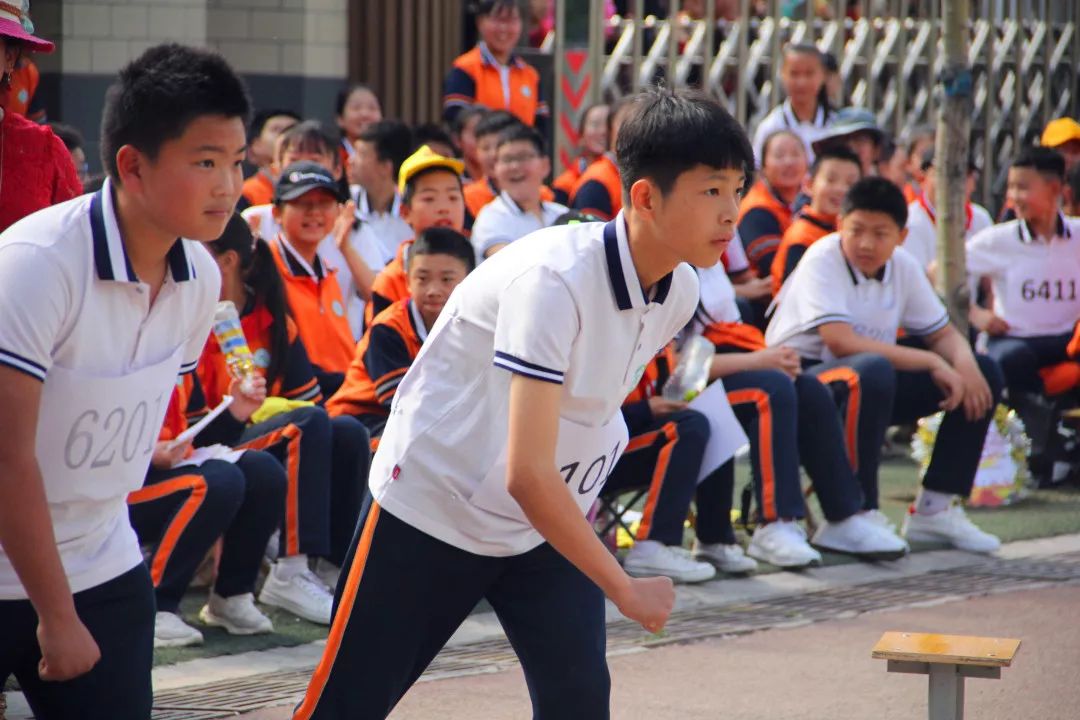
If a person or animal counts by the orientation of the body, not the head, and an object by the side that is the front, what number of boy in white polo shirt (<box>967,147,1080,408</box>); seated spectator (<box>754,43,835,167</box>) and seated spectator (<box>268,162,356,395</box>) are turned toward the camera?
3

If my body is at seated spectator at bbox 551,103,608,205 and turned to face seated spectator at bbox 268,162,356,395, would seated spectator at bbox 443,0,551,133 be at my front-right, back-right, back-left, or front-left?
back-right

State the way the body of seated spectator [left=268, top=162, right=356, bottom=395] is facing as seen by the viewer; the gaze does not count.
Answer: toward the camera

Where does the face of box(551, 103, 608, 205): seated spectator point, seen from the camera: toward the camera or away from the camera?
toward the camera

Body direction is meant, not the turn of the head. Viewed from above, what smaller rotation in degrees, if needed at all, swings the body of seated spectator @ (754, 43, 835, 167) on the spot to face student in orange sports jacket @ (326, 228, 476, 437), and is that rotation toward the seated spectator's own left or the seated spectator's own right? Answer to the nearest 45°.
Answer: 0° — they already face them

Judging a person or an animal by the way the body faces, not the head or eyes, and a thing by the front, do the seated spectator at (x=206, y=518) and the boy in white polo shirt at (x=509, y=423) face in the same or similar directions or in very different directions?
same or similar directions

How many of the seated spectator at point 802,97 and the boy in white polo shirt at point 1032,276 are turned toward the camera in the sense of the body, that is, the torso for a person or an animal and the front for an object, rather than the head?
2

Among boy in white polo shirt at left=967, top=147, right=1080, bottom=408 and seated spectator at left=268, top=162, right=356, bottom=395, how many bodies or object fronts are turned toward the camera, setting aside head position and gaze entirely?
2

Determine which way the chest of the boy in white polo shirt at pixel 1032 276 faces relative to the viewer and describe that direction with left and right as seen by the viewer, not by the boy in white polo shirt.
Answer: facing the viewer

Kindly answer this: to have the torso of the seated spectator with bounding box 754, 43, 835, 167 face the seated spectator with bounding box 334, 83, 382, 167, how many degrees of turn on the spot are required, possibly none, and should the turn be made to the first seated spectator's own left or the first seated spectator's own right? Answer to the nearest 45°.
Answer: approximately 90° to the first seated spectator's own right

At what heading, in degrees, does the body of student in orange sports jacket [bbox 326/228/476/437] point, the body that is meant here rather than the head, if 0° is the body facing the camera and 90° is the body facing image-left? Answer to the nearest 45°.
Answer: approximately 315°

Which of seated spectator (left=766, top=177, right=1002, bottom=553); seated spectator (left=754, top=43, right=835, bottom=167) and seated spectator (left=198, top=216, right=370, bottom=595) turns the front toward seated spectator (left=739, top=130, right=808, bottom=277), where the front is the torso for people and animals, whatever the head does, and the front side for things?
seated spectator (left=754, top=43, right=835, bottom=167)
